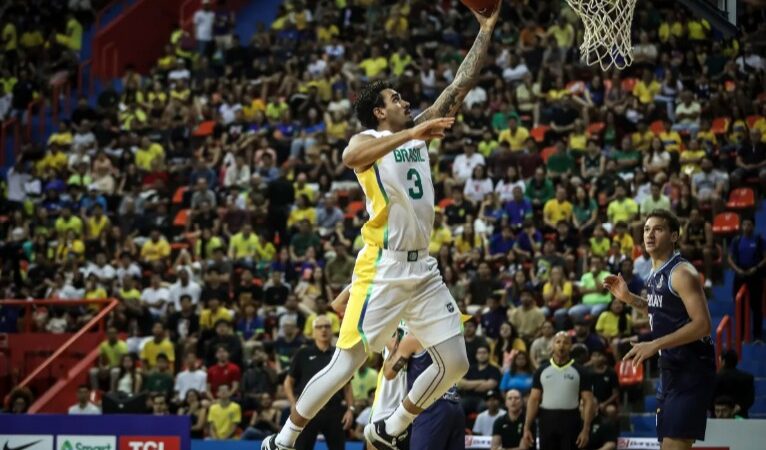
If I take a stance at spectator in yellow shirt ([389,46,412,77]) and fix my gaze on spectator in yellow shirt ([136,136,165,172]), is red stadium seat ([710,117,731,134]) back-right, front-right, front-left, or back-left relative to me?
back-left

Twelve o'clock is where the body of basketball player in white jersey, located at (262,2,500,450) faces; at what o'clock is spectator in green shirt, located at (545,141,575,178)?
The spectator in green shirt is roughly at 8 o'clock from the basketball player in white jersey.

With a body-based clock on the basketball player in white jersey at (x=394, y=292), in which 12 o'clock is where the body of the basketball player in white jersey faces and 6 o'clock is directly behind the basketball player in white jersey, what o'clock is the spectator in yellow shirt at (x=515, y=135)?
The spectator in yellow shirt is roughly at 8 o'clock from the basketball player in white jersey.

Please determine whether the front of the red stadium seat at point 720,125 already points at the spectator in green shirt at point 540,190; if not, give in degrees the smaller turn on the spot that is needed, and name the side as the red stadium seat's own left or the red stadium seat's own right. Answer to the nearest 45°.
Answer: approximately 45° to the red stadium seat's own right
